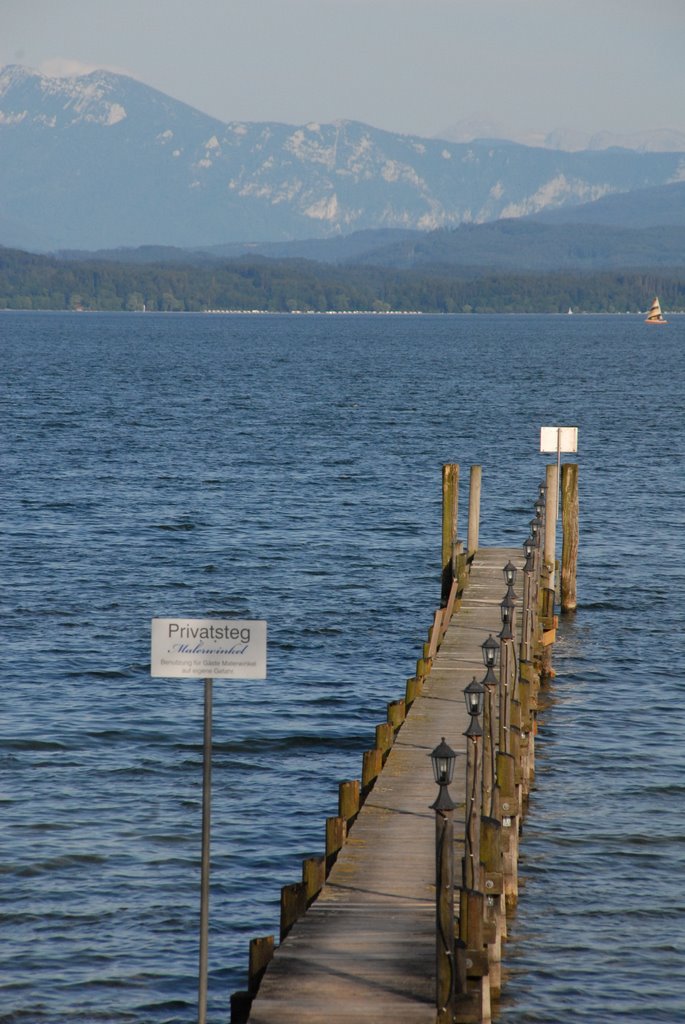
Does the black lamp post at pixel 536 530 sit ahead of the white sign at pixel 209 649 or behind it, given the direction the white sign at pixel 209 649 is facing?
behind

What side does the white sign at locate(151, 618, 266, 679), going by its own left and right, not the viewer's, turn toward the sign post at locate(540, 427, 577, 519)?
back

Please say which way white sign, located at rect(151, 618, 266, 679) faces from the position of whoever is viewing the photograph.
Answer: facing the viewer

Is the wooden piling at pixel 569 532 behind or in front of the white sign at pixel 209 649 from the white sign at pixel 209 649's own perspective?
behind

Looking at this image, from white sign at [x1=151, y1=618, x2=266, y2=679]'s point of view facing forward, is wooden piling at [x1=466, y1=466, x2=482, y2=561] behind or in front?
behind
